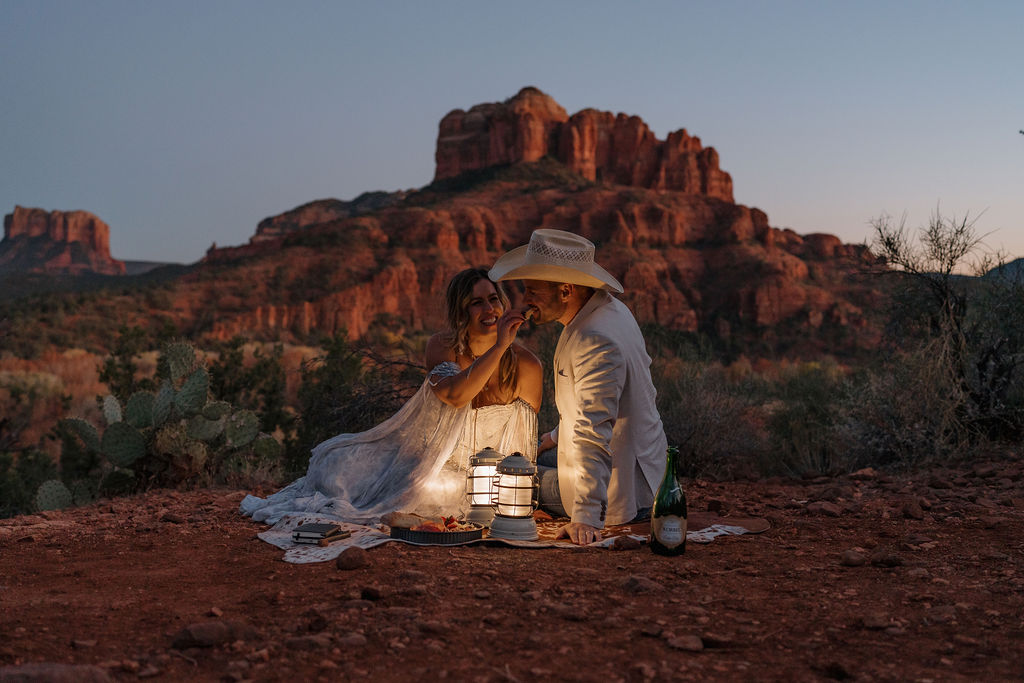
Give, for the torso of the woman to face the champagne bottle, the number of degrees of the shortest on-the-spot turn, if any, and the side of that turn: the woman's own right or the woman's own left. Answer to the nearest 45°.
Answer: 0° — they already face it

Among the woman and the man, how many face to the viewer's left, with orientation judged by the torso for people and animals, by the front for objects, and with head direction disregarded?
1

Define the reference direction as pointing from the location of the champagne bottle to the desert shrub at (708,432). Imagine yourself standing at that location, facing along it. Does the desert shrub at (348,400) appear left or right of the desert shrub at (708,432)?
left

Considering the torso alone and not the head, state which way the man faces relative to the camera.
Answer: to the viewer's left

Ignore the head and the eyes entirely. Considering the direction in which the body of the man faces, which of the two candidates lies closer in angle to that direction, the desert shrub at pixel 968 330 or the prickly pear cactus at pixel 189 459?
the prickly pear cactus
